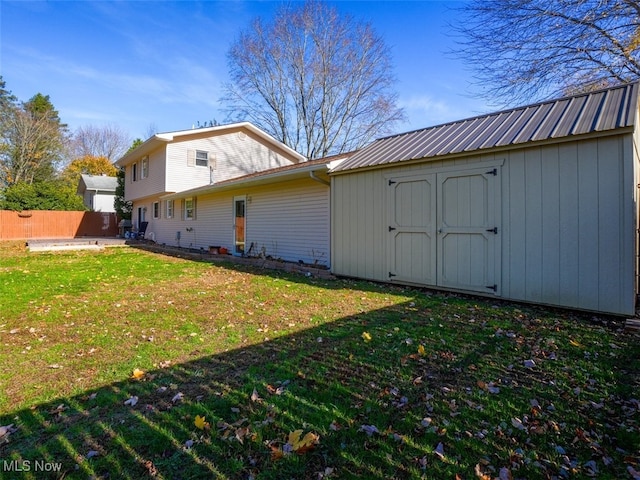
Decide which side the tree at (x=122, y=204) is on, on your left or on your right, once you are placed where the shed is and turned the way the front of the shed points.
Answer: on your right

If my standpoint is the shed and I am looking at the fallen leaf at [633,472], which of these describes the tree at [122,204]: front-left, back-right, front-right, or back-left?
back-right

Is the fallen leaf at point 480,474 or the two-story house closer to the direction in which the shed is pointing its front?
the fallen leaf

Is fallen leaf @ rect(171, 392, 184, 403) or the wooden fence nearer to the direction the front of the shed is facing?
the fallen leaf

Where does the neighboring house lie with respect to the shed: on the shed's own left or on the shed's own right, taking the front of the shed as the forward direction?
on the shed's own right

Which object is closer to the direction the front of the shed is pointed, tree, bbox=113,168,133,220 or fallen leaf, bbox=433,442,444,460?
the fallen leaf

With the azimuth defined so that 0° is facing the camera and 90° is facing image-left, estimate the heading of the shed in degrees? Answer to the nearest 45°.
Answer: approximately 45°

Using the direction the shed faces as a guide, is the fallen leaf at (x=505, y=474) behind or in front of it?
in front

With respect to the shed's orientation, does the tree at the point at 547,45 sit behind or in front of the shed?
behind

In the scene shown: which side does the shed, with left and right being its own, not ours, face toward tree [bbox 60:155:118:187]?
right

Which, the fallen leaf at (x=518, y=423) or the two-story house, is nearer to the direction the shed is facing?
the fallen leaf

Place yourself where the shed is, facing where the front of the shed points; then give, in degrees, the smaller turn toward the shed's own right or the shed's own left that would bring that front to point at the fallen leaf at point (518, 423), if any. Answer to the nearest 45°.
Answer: approximately 45° to the shed's own left

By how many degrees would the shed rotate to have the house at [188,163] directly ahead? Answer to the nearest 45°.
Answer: approximately 90° to its right

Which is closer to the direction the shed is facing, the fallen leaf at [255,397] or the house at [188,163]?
the fallen leaf

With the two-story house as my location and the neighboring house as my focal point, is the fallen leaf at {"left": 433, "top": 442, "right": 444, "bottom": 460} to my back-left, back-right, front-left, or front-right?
back-left
